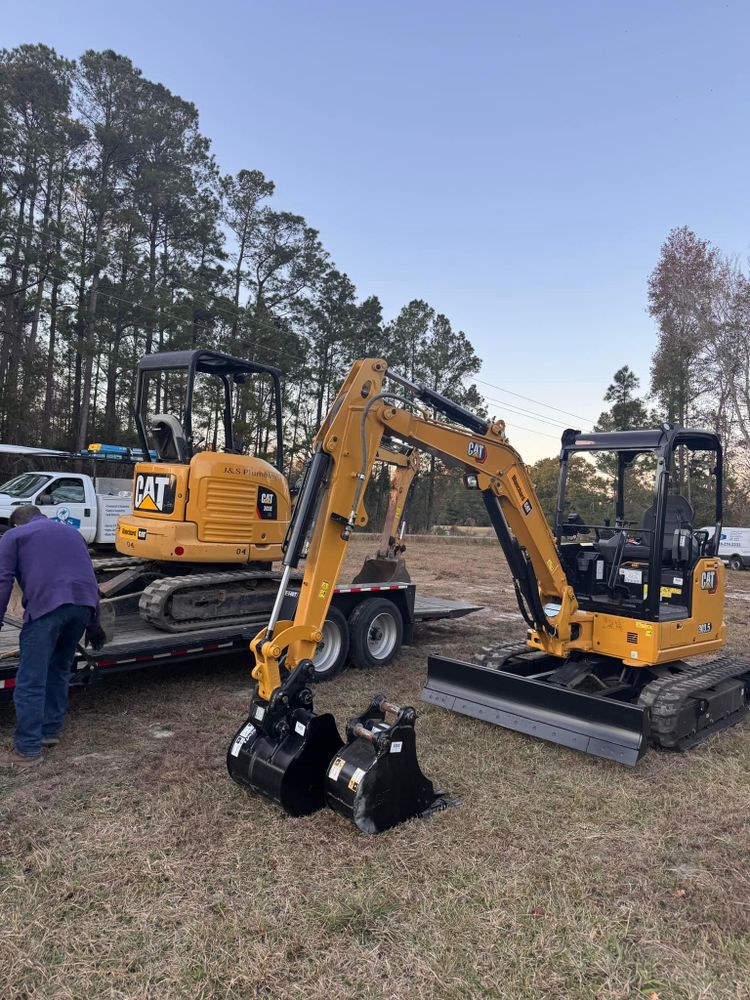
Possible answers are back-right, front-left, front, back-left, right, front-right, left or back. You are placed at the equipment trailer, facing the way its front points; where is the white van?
back

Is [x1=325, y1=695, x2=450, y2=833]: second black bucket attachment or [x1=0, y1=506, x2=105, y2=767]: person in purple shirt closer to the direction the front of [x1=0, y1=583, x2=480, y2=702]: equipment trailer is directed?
the person in purple shirt

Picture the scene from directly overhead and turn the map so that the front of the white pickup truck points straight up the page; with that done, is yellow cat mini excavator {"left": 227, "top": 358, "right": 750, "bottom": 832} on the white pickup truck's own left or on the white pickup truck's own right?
on the white pickup truck's own left

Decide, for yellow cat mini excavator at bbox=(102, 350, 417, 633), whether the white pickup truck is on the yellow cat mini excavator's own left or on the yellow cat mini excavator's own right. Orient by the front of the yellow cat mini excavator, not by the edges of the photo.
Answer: on the yellow cat mini excavator's own left

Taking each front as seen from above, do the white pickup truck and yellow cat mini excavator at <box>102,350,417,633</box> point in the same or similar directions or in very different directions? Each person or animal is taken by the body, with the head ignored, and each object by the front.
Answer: very different directions

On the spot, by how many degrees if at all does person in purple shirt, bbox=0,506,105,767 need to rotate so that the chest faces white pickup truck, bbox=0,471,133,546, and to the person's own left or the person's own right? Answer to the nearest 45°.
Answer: approximately 45° to the person's own right
